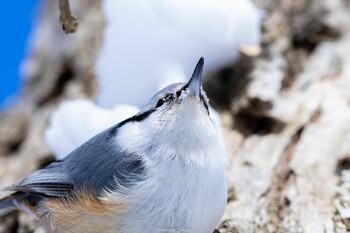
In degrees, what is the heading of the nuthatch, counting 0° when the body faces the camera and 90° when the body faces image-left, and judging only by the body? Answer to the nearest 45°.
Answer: approximately 315°
